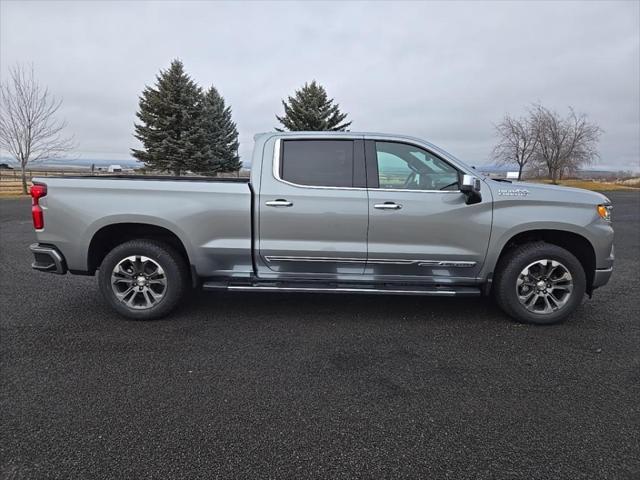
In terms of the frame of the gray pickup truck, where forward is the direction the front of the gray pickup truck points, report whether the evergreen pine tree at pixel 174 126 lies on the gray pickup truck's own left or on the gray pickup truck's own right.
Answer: on the gray pickup truck's own left

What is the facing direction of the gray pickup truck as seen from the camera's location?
facing to the right of the viewer

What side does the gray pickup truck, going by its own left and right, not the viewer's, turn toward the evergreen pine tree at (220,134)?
left

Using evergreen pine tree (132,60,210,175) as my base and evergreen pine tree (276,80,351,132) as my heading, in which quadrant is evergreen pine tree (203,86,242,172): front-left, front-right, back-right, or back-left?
front-left

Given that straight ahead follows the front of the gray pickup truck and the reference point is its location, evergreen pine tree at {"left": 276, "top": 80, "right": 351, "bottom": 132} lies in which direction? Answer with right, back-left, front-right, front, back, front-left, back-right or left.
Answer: left

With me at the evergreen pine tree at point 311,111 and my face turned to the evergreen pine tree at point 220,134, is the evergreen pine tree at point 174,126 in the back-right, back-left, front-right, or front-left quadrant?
front-left
